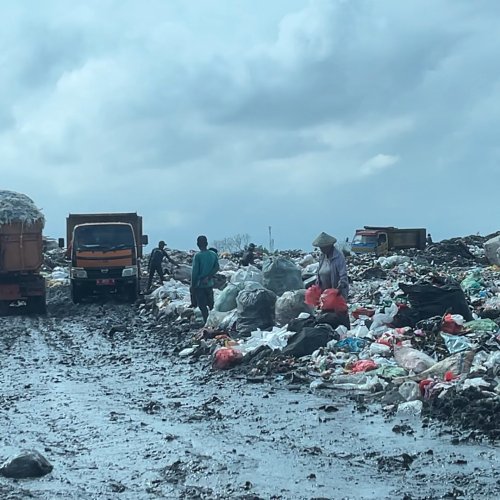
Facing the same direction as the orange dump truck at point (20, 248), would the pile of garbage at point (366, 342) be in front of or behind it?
behind

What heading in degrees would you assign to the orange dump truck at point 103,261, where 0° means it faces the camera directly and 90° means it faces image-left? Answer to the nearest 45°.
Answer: approximately 0°

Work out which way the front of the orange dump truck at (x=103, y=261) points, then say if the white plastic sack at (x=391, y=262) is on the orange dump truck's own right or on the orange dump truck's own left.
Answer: on the orange dump truck's own left

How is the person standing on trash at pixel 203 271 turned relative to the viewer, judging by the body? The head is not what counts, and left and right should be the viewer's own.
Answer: facing away from the viewer

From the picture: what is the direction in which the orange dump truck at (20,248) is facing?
away from the camera

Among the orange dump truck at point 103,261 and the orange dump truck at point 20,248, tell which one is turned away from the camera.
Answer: the orange dump truck at point 20,248

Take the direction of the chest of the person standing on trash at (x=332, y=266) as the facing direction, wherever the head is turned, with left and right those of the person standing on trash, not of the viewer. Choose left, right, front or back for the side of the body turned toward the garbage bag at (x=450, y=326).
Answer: left

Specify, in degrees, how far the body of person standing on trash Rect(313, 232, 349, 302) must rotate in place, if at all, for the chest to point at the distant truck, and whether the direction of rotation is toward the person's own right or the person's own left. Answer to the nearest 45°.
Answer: approximately 135° to the person's own right

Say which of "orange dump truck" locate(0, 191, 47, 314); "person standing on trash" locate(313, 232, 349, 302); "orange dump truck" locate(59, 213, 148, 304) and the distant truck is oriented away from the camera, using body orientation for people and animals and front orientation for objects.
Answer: "orange dump truck" locate(0, 191, 47, 314)
